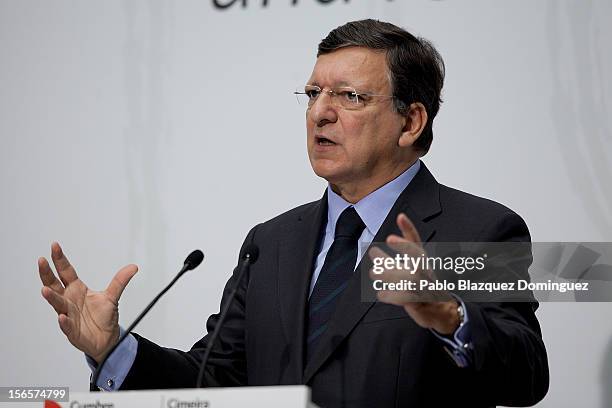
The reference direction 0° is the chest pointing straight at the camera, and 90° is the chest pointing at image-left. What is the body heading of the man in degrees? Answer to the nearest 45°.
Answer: approximately 45°
